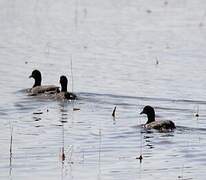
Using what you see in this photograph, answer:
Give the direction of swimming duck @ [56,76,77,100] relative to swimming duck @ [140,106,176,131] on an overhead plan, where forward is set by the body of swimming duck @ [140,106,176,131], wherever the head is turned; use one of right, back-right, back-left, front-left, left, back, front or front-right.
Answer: front-right

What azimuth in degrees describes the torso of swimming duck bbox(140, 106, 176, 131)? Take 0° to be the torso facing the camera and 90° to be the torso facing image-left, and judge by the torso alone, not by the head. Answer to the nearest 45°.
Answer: approximately 90°
